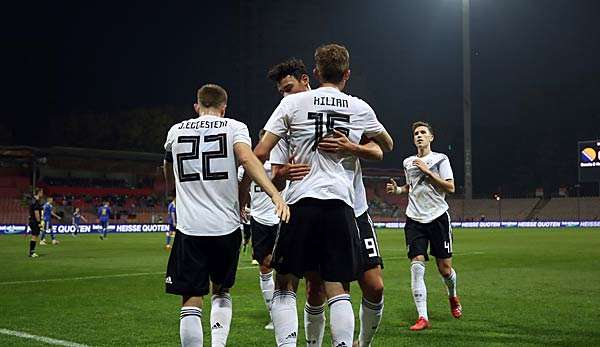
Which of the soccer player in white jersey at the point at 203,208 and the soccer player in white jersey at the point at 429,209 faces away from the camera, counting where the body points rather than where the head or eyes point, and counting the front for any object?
the soccer player in white jersey at the point at 203,208

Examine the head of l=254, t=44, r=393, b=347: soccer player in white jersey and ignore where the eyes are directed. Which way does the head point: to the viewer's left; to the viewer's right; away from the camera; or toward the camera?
away from the camera

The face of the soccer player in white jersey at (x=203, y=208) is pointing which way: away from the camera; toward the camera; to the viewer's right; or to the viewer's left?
away from the camera

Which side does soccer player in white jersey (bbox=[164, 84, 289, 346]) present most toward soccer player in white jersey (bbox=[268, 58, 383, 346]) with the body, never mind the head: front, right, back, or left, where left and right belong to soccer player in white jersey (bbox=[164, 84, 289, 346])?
right

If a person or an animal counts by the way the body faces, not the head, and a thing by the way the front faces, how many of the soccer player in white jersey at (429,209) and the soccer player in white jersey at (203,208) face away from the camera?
1

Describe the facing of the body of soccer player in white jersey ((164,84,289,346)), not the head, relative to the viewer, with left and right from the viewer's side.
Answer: facing away from the viewer

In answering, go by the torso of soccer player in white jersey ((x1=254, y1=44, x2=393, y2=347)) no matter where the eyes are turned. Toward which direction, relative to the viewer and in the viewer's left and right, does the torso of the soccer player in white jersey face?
facing away from the viewer
